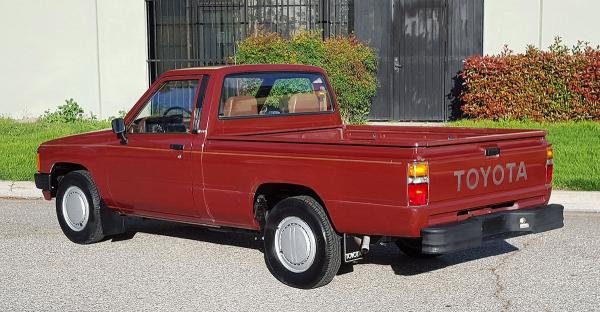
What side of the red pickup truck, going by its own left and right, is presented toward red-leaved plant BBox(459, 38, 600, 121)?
right

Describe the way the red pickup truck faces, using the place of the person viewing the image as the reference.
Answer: facing away from the viewer and to the left of the viewer

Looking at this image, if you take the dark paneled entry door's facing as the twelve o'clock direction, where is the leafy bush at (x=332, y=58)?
The leafy bush is roughly at 2 o'clock from the dark paneled entry door.

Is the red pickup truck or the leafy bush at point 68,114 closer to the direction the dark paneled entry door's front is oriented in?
the red pickup truck

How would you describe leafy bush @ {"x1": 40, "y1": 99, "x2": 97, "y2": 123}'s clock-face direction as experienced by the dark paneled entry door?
The leafy bush is roughly at 3 o'clock from the dark paneled entry door.

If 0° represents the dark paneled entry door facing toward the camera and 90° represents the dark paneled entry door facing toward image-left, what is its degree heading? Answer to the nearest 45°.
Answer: approximately 0°

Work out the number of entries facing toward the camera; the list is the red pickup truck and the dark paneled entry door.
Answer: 1

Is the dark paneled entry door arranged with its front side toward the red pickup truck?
yes

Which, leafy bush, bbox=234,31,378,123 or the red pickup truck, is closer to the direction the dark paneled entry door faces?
the red pickup truck
